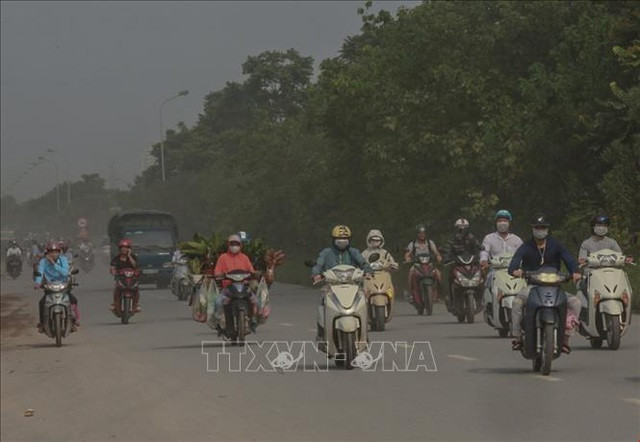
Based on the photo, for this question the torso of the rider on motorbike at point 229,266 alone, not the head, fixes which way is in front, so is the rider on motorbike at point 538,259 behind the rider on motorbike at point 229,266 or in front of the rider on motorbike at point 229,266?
in front

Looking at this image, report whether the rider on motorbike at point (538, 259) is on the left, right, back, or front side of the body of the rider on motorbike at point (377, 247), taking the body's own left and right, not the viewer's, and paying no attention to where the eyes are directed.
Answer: front

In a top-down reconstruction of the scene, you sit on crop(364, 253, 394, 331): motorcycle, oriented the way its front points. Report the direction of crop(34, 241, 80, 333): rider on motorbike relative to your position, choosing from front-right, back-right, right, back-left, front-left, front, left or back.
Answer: right

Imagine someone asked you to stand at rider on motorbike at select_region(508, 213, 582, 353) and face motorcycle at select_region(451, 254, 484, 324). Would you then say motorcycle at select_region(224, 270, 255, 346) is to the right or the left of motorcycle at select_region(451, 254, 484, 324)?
left
